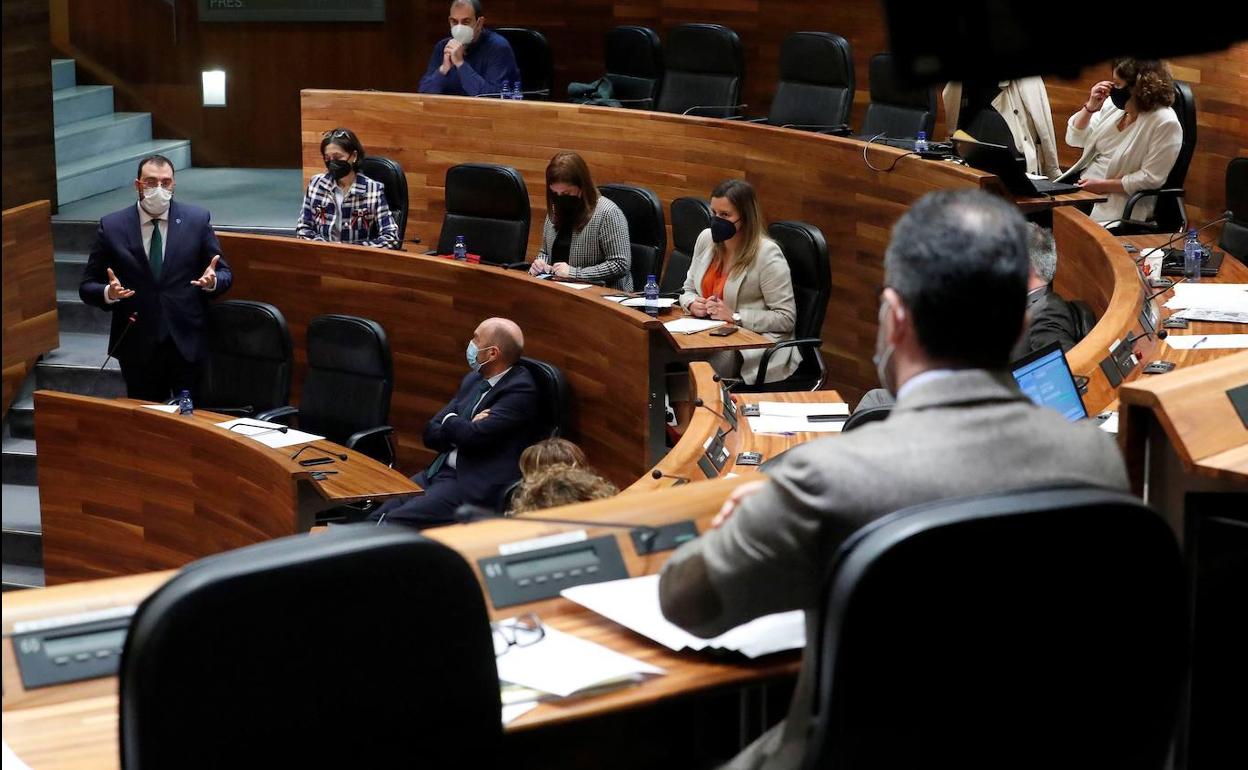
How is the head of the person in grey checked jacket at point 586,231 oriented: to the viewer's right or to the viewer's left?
to the viewer's left

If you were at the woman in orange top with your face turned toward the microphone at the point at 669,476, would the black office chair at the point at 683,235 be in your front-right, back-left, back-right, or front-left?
back-right

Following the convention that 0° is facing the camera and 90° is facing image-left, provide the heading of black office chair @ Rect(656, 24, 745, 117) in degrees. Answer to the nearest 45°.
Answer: approximately 0°

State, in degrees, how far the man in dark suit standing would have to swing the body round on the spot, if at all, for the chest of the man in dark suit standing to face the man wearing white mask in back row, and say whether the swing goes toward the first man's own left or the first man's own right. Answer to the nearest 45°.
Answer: approximately 135° to the first man's own left

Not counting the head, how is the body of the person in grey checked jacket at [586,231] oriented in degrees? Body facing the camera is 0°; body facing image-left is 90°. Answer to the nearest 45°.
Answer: approximately 45°

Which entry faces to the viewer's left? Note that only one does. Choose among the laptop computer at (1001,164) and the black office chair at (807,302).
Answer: the black office chair

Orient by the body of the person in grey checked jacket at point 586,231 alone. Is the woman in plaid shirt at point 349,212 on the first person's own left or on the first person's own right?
on the first person's own right

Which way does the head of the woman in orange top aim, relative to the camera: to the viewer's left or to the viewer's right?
to the viewer's left

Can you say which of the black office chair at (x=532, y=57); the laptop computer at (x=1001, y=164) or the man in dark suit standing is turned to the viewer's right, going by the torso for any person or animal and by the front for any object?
the laptop computer

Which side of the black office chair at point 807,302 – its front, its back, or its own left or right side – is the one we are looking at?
left

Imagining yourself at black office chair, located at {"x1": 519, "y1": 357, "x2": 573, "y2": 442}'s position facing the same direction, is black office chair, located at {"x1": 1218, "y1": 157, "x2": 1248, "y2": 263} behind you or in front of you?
behind

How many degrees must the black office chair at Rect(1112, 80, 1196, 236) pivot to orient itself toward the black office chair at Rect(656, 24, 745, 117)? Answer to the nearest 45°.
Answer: approximately 45° to its right

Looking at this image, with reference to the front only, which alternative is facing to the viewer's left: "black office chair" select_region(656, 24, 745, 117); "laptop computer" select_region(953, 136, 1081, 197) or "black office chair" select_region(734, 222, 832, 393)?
"black office chair" select_region(734, 222, 832, 393)

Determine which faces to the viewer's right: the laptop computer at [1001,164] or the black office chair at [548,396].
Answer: the laptop computer
